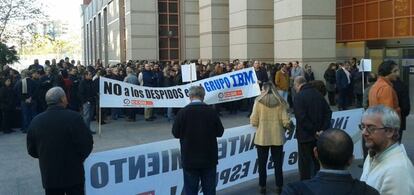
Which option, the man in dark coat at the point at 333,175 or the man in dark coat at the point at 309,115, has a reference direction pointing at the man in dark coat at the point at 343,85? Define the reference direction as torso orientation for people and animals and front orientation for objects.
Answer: the man in dark coat at the point at 333,175

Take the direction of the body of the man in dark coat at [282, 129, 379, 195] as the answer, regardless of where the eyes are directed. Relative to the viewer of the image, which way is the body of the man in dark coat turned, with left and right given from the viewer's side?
facing away from the viewer

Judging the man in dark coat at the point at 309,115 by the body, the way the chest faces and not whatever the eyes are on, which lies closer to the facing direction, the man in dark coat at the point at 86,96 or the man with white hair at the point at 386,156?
the man in dark coat

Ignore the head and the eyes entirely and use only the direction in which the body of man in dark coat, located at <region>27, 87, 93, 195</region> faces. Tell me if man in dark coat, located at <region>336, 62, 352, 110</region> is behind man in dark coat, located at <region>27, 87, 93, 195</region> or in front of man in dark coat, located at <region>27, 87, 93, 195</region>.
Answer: in front

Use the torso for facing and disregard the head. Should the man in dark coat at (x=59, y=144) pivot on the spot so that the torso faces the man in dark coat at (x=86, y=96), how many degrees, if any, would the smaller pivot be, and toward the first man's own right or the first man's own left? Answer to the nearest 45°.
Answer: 0° — they already face them

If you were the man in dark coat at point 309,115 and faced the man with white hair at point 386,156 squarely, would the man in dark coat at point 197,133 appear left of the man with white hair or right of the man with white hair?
right

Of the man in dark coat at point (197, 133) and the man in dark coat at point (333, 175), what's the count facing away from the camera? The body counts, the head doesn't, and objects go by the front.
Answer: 2

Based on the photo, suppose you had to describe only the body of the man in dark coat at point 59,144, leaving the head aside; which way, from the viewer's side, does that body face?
away from the camera

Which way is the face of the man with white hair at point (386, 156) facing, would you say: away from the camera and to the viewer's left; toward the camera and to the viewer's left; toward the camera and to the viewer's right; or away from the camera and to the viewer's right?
toward the camera and to the viewer's left

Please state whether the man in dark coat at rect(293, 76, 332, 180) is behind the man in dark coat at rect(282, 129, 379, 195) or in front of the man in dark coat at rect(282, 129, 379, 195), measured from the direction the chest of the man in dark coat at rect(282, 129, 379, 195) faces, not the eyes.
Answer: in front

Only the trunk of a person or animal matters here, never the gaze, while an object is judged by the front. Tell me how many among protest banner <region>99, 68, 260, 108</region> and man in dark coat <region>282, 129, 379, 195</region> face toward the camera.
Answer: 1

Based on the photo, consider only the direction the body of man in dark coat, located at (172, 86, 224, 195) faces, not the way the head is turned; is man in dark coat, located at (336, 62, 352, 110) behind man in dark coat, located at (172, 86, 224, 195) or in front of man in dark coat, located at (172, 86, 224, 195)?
in front
